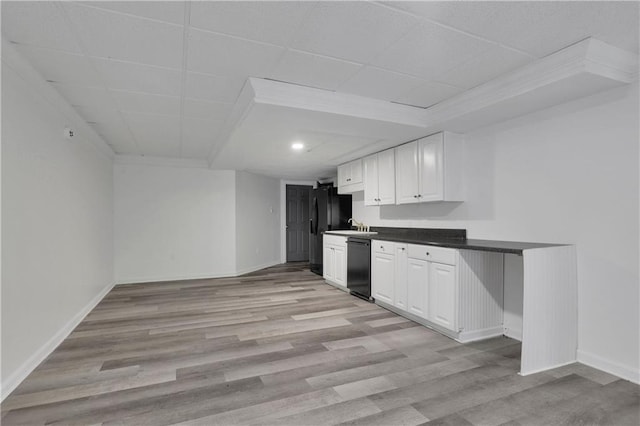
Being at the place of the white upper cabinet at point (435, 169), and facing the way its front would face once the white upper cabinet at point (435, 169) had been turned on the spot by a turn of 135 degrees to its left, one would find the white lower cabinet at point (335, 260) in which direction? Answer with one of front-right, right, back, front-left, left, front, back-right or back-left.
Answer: back-left

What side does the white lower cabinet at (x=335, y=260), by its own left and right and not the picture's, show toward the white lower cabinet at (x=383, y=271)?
left

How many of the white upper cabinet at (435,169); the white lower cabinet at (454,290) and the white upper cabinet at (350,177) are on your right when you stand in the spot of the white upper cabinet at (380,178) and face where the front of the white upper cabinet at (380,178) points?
1

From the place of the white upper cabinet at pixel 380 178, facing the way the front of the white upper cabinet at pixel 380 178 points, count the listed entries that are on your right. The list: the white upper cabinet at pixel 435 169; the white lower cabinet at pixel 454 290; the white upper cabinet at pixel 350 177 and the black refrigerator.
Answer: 2

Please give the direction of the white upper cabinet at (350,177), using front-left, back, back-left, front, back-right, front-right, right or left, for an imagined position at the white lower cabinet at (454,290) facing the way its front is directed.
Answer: right

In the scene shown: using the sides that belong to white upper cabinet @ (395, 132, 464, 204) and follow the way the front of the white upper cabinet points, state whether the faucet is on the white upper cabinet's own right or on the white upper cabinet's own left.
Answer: on the white upper cabinet's own right

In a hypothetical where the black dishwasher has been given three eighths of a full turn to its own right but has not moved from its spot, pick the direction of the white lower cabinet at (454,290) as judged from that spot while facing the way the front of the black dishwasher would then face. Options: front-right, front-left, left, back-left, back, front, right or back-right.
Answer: back-right

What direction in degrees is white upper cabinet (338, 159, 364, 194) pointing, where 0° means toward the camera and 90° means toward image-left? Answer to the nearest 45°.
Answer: approximately 45°

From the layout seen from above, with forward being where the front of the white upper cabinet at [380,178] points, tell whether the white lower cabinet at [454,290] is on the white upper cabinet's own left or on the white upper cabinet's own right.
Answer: on the white upper cabinet's own left
